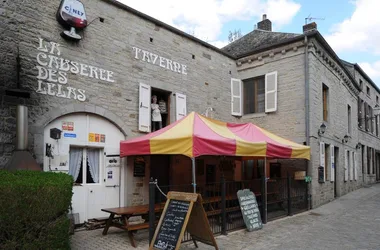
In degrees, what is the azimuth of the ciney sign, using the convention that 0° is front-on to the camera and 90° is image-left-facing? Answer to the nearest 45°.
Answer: approximately 0°

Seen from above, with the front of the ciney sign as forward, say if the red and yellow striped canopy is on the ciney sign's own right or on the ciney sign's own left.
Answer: on the ciney sign's own left

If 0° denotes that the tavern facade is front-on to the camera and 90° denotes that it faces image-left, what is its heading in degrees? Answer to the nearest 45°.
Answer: approximately 315°
